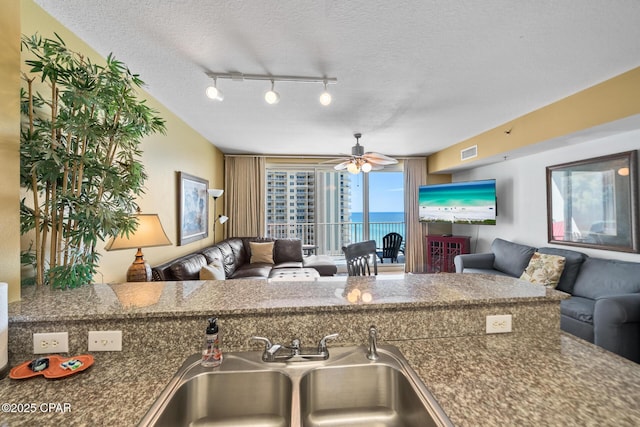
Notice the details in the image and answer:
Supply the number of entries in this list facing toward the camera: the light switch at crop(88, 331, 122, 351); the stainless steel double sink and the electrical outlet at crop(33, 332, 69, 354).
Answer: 3

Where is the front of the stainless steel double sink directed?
toward the camera

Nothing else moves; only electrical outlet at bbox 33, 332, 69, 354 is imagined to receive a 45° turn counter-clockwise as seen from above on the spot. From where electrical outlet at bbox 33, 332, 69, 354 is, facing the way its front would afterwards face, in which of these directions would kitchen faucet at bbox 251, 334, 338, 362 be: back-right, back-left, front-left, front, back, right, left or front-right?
front

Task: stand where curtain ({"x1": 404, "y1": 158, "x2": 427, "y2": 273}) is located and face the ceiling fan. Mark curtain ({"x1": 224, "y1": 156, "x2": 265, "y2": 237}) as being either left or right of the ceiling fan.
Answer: right

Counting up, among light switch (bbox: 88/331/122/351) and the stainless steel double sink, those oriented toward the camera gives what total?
2

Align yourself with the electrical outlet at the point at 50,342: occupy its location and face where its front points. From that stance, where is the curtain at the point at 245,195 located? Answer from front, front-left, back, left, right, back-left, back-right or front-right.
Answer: back-left

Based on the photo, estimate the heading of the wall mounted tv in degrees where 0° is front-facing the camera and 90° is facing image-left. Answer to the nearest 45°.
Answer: approximately 45°

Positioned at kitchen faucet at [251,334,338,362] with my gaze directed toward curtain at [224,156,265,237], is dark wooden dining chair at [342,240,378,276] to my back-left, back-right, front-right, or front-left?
front-right

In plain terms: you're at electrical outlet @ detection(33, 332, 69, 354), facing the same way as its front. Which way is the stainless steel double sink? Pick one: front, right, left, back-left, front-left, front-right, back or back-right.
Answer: front-left

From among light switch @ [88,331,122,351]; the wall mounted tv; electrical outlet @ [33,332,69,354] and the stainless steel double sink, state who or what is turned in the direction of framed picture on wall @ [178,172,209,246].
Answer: the wall mounted tv

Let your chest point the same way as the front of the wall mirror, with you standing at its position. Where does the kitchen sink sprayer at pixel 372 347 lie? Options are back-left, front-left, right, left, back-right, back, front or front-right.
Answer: front-left

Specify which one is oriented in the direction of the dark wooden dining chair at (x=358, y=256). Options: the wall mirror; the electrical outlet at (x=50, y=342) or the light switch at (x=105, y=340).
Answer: the wall mirror

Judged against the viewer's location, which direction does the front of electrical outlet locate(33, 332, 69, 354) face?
facing the viewer

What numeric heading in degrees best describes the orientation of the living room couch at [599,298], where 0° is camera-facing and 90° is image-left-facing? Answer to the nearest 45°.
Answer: approximately 45°
